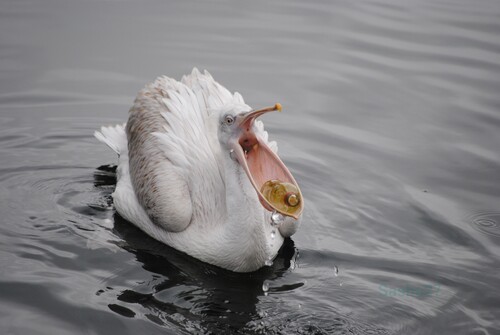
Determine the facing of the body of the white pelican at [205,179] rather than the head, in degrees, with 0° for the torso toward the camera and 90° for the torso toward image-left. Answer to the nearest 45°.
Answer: approximately 315°
